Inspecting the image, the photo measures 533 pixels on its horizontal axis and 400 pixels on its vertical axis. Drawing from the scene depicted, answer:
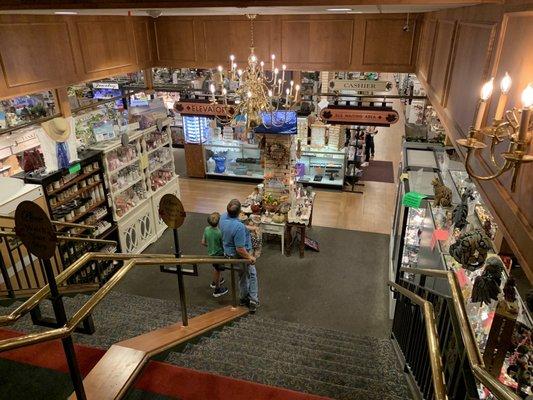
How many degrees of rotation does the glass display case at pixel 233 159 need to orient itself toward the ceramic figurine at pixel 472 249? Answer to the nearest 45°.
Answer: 0° — it already faces it

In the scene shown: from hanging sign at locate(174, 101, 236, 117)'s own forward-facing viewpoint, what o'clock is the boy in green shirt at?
The boy in green shirt is roughly at 12 o'clock from the hanging sign.

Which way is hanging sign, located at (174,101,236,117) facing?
toward the camera

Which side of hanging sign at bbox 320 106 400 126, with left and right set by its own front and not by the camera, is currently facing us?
front

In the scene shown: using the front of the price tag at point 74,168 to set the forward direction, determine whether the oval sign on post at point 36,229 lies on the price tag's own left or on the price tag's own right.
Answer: on the price tag's own right

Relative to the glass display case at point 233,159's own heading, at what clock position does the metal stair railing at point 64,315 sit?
The metal stair railing is roughly at 12 o'clock from the glass display case.

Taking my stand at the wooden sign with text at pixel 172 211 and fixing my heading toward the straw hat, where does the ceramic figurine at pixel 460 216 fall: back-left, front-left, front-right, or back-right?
back-right

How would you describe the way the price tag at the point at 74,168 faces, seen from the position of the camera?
facing the viewer and to the right of the viewer

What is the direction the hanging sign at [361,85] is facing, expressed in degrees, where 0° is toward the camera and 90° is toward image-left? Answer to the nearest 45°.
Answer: approximately 0°

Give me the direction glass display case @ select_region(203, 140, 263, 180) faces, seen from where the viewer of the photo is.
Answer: facing the viewer

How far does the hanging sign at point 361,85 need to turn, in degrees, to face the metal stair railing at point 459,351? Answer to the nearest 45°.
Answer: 0° — it already faces it
